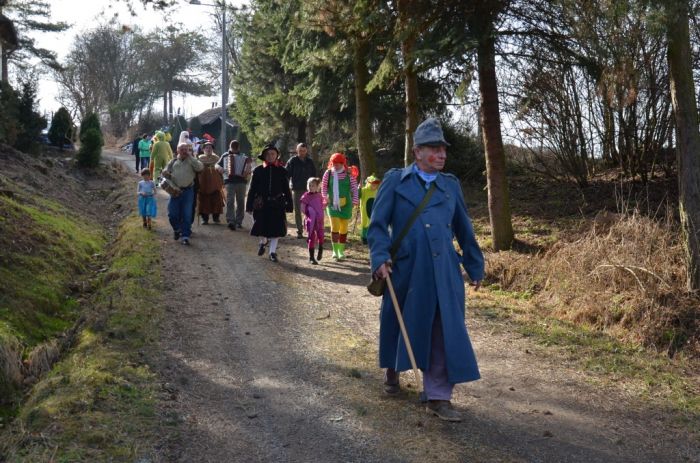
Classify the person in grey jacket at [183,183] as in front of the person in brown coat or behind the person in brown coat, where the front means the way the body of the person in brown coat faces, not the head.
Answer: in front

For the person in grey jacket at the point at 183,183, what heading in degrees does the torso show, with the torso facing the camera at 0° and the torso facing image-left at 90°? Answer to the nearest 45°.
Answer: approximately 0°

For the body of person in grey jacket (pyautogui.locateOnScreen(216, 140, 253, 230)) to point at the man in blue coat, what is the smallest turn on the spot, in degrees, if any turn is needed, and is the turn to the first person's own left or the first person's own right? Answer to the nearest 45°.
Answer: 0° — they already face them

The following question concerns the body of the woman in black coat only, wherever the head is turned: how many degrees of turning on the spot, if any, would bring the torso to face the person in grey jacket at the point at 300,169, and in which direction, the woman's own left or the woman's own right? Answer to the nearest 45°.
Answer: approximately 180°

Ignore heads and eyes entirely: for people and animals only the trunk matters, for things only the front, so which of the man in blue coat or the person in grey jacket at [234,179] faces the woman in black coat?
the person in grey jacket

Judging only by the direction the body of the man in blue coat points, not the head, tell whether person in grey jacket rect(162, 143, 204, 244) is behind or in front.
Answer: behind
